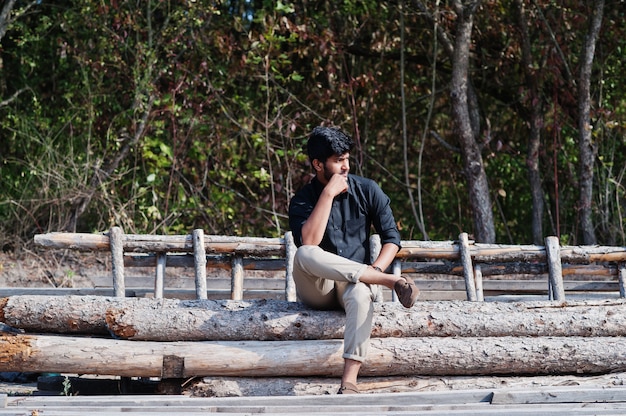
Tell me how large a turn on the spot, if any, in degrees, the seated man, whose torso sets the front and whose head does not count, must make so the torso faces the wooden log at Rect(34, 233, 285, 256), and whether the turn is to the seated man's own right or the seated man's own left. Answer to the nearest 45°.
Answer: approximately 135° to the seated man's own right

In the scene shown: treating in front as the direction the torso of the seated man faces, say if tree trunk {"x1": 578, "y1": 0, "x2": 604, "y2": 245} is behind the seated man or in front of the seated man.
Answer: behind

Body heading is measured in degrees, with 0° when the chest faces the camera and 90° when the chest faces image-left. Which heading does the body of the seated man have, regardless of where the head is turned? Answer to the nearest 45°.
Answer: approximately 0°

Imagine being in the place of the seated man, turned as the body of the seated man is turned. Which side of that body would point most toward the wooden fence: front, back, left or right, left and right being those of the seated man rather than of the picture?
back

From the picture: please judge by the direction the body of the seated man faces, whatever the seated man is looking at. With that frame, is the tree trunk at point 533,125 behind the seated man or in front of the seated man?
behind
